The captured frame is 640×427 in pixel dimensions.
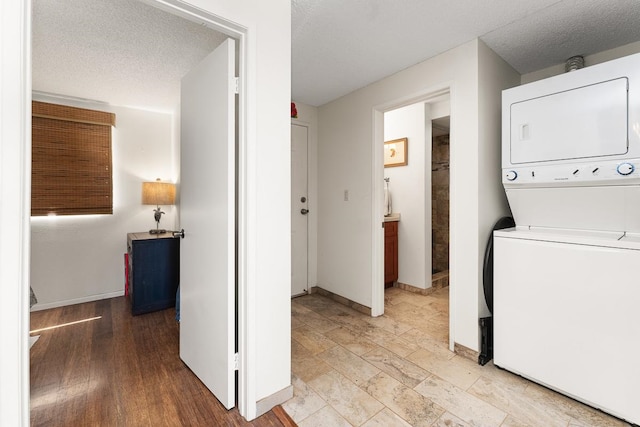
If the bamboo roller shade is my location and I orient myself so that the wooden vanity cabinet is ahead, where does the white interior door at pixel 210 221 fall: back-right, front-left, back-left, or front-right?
front-right

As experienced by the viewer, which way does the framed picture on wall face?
facing the viewer and to the left of the viewer

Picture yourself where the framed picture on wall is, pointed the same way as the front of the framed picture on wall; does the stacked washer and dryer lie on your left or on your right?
on your left

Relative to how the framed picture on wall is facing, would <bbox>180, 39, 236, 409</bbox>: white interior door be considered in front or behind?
in front

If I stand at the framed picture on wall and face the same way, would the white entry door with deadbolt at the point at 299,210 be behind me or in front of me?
in front

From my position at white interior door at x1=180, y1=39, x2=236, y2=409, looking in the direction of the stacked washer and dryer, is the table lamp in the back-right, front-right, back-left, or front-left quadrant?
back-left

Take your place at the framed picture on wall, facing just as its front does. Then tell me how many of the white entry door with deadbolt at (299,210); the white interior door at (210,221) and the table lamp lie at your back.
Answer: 0

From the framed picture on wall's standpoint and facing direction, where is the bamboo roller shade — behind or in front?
in front

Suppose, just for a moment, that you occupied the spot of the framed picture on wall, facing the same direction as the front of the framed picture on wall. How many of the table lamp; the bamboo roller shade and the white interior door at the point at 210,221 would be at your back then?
0

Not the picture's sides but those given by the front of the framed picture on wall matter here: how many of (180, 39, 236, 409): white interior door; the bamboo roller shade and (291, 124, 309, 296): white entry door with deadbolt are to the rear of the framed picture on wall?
0
